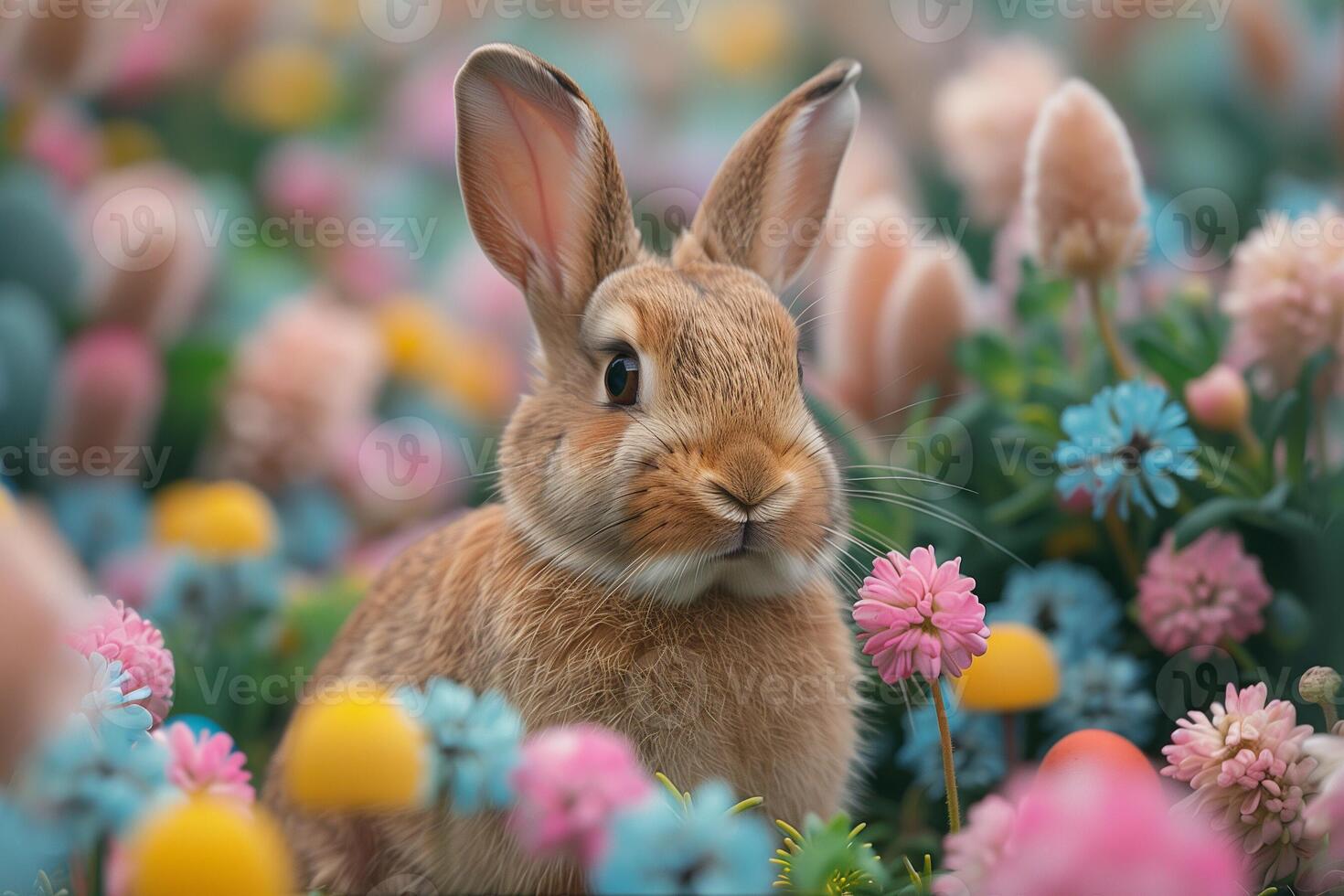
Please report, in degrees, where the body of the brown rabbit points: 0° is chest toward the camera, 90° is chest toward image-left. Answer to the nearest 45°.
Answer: approximately 315°
